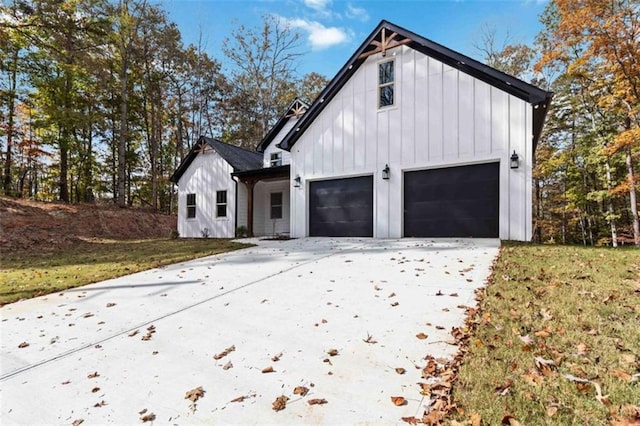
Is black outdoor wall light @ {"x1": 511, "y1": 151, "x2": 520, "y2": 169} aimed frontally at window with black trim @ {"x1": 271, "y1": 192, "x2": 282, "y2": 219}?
no

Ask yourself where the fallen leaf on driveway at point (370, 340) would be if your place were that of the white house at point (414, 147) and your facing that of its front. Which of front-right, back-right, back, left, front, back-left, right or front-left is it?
front-left

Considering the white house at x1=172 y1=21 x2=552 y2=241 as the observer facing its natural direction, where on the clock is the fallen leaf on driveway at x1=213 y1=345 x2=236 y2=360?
The fallen leaf on driveway is roughly at 11 o'clock from the white house.

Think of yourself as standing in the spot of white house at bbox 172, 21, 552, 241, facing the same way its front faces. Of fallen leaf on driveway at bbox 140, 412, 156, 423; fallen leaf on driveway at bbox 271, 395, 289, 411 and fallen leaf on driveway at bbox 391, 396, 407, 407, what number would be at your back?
0

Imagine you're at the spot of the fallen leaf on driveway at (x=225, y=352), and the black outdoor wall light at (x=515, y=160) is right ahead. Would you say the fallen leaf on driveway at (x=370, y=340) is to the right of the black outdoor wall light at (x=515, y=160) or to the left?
right

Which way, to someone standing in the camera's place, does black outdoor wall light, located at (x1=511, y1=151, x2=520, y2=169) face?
facing the viewer and to the left of the viewer

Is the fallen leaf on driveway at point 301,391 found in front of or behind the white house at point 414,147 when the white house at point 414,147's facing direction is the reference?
in front
